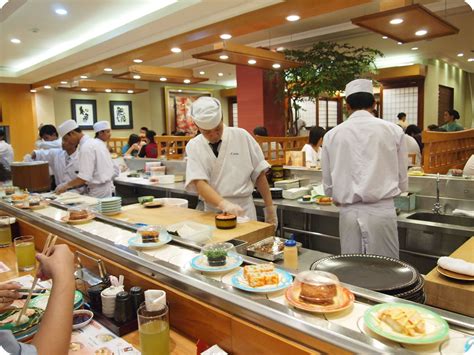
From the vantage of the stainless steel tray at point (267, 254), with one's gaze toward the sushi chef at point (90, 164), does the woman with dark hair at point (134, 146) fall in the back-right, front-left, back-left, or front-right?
front-right

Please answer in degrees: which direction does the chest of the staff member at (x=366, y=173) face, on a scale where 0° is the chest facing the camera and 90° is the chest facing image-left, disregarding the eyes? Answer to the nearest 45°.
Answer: approximately 180°

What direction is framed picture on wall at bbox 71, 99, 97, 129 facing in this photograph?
toward the camera

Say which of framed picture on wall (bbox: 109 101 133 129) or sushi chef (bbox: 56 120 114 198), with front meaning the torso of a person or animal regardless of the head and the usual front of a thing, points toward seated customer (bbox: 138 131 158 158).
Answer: the framed picture on wall

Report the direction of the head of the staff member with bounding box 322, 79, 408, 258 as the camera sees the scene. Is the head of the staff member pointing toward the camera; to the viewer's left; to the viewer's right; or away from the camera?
away from the camera

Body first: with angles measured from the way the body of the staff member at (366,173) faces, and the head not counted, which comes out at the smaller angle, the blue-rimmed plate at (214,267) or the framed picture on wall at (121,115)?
the framed picture on wall

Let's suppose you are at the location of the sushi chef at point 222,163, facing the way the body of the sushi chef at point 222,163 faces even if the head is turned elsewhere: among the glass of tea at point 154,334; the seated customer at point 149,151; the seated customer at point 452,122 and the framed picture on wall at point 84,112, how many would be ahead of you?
1

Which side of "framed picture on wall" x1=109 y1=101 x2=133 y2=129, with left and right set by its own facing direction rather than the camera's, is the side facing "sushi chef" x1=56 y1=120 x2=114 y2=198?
front

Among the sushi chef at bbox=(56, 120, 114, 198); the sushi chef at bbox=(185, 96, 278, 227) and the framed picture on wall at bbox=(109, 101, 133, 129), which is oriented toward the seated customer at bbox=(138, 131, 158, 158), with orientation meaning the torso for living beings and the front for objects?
the framed picture on wall

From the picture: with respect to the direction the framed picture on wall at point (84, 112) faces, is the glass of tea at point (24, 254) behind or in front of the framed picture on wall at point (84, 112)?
in front

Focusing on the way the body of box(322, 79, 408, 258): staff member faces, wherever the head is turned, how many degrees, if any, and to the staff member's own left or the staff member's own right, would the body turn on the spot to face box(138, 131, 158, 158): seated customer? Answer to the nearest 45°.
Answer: approximately 45° to the staff member's own left

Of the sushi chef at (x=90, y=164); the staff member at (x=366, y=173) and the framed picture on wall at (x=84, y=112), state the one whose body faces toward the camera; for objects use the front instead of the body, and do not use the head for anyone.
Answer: the framed picture on wall

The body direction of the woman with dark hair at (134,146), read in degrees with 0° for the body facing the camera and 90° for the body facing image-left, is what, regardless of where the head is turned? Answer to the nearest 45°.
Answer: approximately 315°

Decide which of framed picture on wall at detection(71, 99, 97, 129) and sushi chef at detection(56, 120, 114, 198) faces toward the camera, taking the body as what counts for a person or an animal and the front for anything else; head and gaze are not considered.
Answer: the framed picture on wall

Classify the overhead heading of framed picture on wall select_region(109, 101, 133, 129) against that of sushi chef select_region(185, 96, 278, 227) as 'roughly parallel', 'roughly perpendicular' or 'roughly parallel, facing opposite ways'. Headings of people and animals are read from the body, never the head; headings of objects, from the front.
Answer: roughly parallel

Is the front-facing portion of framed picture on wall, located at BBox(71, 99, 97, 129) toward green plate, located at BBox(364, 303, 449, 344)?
yes

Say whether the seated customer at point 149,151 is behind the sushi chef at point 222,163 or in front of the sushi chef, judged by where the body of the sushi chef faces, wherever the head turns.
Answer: behind

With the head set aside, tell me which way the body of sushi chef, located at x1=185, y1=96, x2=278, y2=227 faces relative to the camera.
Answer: toward the camera
